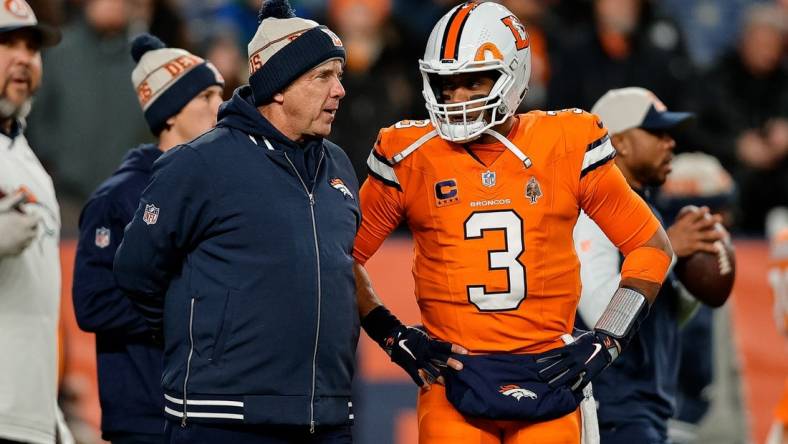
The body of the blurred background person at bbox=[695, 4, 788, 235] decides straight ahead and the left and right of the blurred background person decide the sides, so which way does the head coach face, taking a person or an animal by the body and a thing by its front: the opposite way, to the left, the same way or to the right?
to the left

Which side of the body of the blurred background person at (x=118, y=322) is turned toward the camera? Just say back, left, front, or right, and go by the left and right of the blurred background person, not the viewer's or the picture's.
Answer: right

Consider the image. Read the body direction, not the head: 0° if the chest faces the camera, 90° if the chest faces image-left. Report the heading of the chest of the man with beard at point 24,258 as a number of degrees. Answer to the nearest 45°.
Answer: approximately 315°

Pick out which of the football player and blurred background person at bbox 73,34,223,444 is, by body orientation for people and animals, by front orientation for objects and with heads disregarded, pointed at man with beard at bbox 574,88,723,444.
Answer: the blurred background person

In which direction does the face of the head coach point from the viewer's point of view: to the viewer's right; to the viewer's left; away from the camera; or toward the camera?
to the viewer's right

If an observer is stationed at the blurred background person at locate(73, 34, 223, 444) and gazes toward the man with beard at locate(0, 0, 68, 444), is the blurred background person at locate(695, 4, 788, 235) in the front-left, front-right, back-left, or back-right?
back-right

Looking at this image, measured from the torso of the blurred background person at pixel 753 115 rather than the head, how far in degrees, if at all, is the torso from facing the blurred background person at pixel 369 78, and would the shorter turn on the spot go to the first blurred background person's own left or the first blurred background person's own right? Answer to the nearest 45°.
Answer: approximately 45° to the first blurred background person's own right
